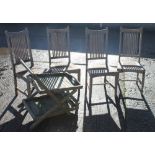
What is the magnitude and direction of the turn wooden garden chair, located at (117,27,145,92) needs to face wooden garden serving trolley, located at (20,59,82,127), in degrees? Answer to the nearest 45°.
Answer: approximately 45° to its right

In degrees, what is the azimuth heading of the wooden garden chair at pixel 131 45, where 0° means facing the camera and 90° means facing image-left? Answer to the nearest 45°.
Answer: approximately 0°

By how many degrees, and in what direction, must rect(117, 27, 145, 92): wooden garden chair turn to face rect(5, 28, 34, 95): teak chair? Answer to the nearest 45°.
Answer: approximately 90° to its right

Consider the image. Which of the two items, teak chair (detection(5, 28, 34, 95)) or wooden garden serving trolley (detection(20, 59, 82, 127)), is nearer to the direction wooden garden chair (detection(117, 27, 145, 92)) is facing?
the wooden garden serving trolley
